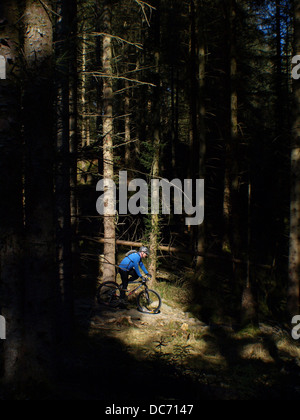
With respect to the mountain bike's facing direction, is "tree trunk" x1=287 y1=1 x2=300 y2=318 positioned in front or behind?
in front

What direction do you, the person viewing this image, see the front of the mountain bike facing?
facing to the right of the viewer

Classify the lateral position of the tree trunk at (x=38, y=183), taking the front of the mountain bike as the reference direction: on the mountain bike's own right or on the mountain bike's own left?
on the mountain bike's own right
